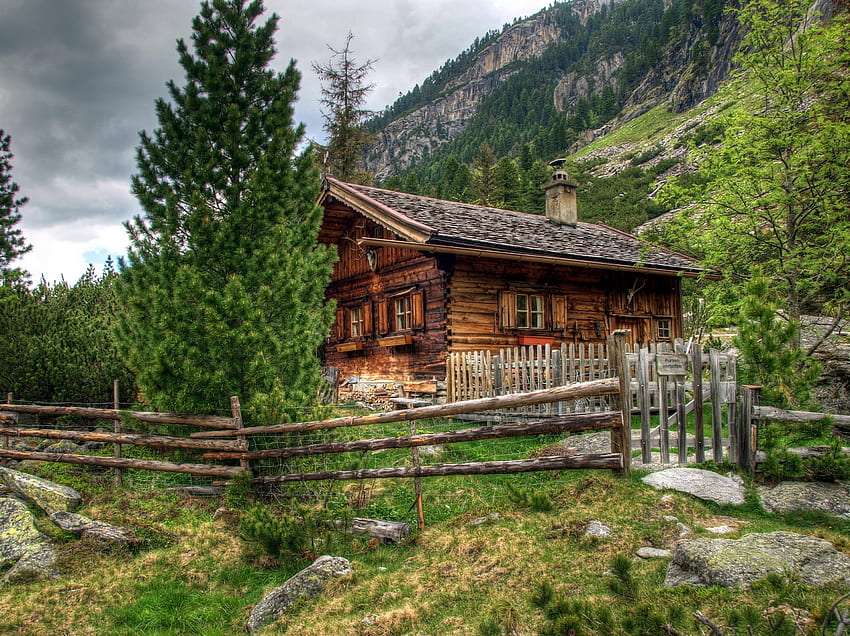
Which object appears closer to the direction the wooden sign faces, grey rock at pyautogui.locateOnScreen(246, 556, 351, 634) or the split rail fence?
the grey rock

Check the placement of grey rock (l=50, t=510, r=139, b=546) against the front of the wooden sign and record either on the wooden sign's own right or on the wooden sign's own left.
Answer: on the wooden sign's own right

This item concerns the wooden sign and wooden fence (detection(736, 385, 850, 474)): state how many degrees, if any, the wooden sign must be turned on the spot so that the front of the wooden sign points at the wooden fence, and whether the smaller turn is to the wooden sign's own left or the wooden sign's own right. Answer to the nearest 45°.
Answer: approximately 45° to the wooden sign's own left

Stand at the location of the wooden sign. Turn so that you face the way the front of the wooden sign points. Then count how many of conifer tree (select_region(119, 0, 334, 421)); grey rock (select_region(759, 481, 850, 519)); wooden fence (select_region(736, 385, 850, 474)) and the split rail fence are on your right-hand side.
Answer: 2

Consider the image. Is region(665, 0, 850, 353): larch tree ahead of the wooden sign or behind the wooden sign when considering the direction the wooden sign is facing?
behind

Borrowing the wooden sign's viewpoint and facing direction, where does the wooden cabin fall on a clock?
The wooden cabin is roughly at 5 o'clock from the wooden sign.

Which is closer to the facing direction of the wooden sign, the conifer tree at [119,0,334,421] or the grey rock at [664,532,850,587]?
the grey rock

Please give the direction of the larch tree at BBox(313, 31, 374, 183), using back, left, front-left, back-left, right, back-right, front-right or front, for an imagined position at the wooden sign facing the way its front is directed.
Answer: back-right

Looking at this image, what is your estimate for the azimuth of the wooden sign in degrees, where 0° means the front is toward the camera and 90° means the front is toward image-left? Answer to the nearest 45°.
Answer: approximately 0°

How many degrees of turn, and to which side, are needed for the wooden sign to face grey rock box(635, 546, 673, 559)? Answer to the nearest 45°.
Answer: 0° — it already faces it
